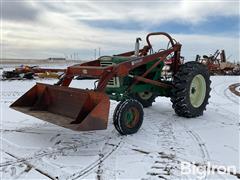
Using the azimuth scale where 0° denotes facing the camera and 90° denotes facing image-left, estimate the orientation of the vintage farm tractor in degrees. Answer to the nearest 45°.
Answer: approximately 45°
